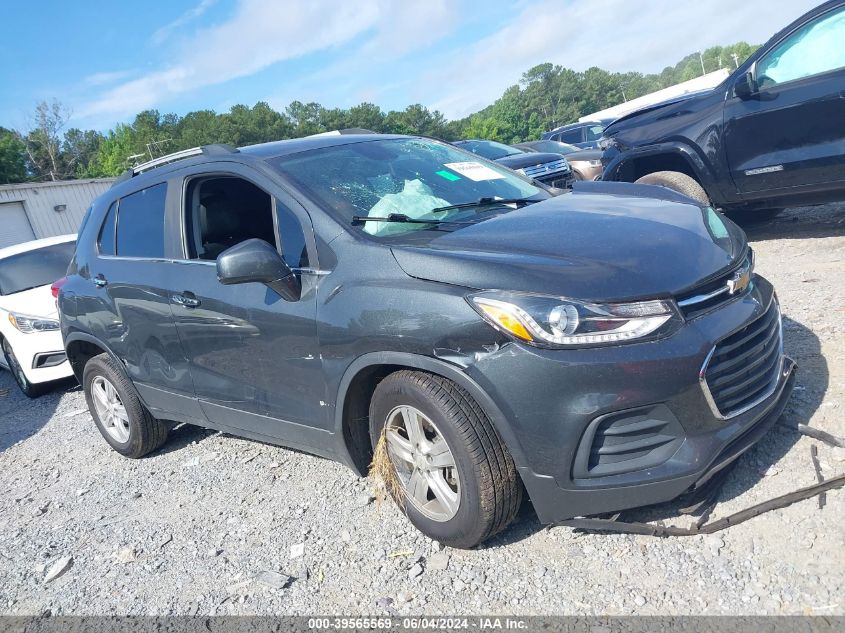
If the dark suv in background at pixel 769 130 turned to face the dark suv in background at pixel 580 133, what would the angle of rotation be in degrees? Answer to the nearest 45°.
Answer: approximately 90° to its right

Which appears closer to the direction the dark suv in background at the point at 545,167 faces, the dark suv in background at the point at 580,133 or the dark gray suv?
the dark gray suv

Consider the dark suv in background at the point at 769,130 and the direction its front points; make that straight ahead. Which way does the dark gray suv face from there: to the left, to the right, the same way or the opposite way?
the opposite way

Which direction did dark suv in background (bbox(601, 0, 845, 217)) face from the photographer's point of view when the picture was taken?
facing to the left of the viewer

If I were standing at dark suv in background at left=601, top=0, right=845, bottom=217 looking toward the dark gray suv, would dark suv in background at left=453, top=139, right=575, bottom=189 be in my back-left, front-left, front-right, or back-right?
back-right

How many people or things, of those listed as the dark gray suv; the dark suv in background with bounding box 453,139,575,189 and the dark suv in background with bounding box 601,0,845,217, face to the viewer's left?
1

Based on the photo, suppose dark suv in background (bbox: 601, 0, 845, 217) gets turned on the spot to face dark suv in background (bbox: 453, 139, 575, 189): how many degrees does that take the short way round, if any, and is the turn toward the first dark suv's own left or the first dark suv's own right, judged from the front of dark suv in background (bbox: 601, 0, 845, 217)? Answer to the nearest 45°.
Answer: approximately 45° to the first dark suv's own right

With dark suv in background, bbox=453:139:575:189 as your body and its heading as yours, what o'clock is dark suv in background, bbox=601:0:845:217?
dark suv in background, bbox=601:0:845:217 is roughly at 1 o'clock from dark suv in background, bbox=453:139:575:189.

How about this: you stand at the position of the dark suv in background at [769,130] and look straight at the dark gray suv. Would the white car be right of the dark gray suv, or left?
right

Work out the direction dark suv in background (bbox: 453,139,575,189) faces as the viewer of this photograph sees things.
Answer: facing the viewer and to the right of the viewer

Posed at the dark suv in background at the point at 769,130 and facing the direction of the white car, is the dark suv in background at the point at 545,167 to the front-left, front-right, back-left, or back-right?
front-right

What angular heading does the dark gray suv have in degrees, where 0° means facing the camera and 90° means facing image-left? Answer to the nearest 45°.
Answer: approximately 315°

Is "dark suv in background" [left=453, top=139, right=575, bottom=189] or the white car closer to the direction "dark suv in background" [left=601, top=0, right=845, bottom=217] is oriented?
the white car

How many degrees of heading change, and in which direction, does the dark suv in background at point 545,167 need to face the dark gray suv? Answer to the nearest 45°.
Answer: approximately 45° to its right

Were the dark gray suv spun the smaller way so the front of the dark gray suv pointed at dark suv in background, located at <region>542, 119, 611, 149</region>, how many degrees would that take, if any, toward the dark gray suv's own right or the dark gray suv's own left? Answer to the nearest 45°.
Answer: approximately 135° to the dark gray suv's own left

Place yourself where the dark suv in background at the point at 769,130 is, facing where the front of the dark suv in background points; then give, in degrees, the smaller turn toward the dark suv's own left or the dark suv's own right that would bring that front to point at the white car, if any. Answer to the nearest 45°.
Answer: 0° — it already faces it

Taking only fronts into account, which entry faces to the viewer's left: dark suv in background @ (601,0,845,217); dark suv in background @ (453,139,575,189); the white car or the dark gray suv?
dark suv in background @ (601,0,845,217)

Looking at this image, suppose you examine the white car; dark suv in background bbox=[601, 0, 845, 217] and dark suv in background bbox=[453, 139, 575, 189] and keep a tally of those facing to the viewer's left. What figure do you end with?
1
